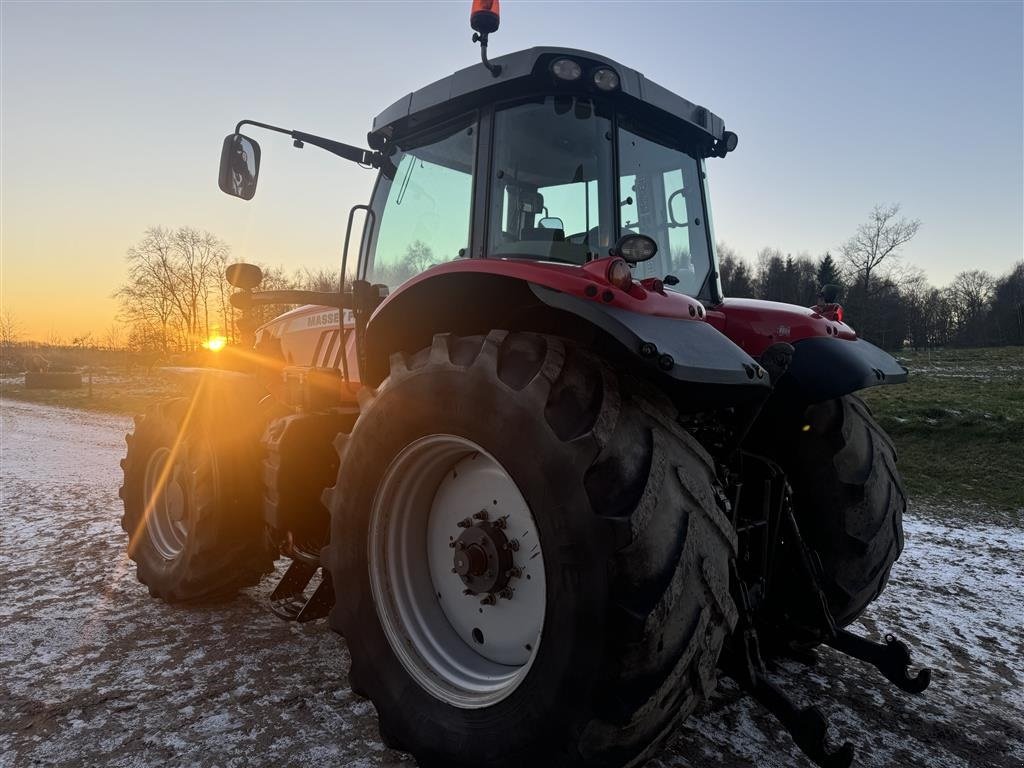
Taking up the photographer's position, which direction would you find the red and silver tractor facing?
facing away from the viewer and to the left of the viewer

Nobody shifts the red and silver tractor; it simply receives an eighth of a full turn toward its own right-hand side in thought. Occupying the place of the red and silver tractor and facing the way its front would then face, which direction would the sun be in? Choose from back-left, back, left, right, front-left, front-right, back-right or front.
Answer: front-left
